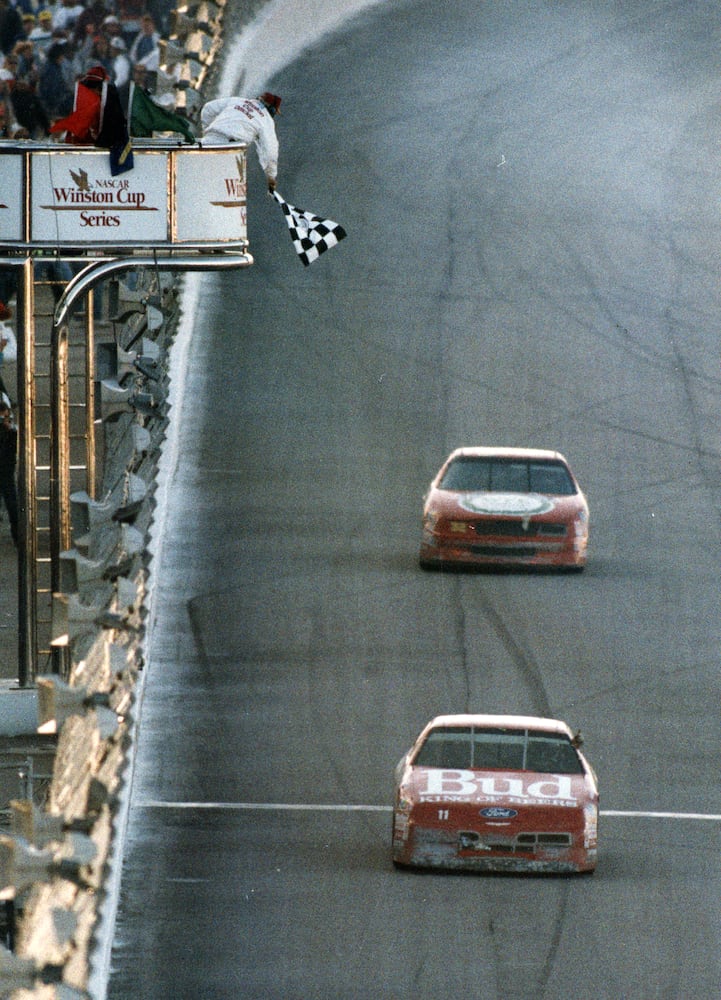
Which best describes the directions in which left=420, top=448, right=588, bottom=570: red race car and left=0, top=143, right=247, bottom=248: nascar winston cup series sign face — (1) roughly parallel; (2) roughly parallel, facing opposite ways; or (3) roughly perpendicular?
roughly parallel

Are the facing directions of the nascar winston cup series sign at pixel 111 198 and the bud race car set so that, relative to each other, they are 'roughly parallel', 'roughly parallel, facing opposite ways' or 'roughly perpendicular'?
roughly parallel

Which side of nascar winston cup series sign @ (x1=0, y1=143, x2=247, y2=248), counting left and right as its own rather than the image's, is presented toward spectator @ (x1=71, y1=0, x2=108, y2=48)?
back

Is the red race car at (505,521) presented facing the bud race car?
yes

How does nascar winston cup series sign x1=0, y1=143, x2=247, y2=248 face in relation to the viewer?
toward the camera

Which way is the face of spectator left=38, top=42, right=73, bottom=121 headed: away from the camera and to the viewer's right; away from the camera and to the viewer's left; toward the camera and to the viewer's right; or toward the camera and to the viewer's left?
toward the camera and to the viewer's right

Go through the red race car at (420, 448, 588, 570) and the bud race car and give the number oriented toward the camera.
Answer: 2

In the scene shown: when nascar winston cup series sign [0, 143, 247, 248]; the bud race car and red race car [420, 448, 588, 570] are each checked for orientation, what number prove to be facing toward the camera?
3

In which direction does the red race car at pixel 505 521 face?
toward the camera

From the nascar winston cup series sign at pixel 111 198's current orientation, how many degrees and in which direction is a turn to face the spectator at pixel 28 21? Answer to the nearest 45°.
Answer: approximately 180°

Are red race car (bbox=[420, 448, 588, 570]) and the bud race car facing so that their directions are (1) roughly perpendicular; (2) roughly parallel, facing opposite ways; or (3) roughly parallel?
roughly parallel
